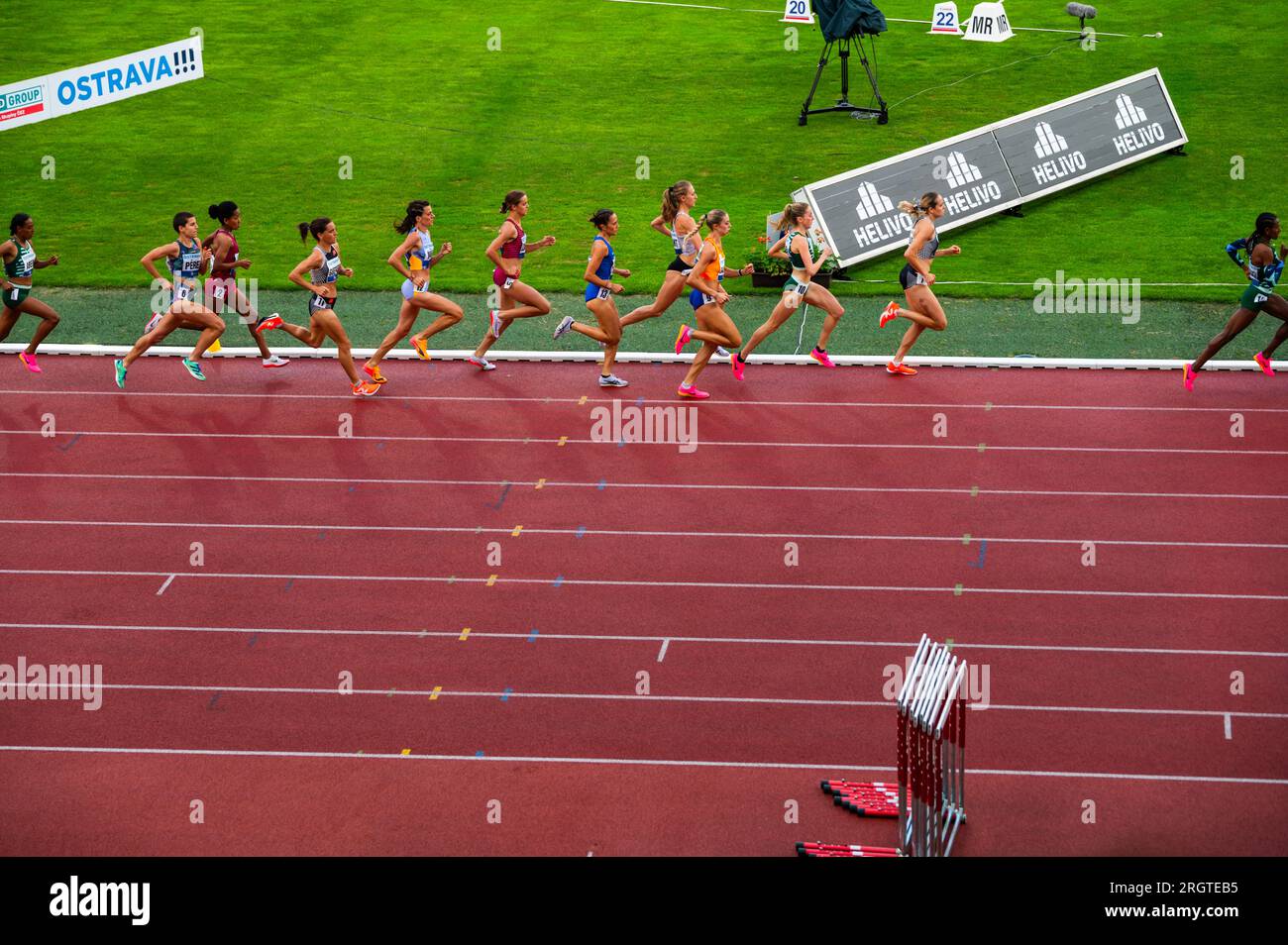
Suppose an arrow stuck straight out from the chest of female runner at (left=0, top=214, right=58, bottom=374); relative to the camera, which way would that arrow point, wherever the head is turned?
to the viewer's right

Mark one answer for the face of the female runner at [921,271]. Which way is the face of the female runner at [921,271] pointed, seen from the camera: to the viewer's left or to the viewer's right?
to the viewer's right

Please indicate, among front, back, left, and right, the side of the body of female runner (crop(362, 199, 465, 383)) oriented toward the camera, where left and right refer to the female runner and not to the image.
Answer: right

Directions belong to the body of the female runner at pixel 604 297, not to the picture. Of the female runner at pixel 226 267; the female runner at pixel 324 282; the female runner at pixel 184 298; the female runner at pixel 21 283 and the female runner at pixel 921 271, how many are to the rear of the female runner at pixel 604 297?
4

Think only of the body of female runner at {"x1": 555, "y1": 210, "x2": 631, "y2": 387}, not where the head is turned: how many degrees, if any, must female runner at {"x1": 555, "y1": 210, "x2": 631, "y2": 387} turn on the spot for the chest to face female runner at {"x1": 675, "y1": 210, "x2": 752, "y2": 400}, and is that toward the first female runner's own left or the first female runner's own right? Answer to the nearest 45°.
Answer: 0° — they already face them

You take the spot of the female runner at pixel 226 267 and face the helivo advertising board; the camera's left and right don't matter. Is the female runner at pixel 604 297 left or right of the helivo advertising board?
right

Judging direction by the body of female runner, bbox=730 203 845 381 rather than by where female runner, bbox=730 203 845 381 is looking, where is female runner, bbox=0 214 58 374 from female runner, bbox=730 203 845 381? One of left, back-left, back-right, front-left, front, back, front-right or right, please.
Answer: back

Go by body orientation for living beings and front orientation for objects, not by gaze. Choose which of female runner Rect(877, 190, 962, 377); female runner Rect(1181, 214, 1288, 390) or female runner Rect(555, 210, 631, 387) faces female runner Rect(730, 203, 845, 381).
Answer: female runner Rect(555, 210, 631, 387)

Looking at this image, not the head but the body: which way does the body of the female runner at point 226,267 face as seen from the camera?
to the viewer's right

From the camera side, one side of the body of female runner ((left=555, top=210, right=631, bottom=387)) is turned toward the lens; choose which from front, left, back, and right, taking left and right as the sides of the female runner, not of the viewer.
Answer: right

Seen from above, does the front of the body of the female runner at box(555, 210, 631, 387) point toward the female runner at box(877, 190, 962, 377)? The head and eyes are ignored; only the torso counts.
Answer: yes

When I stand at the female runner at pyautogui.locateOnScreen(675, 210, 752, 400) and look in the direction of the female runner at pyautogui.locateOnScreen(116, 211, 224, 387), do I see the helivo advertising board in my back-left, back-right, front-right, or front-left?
back-right

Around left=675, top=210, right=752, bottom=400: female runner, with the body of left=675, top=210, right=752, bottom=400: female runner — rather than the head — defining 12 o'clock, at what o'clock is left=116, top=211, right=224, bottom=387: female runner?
left=116, top=211, right=224, bottom=387: female runner is roughly at 6 o'clock from left=675, top=210, right=752, bottom=400: female runner.

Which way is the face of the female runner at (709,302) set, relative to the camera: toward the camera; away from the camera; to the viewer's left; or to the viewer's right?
to the viewer's right

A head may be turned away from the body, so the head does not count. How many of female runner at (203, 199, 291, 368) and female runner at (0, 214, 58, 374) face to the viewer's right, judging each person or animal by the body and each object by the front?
2

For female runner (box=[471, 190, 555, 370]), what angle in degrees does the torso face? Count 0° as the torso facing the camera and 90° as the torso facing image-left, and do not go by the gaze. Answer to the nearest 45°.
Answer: approximately 270°
